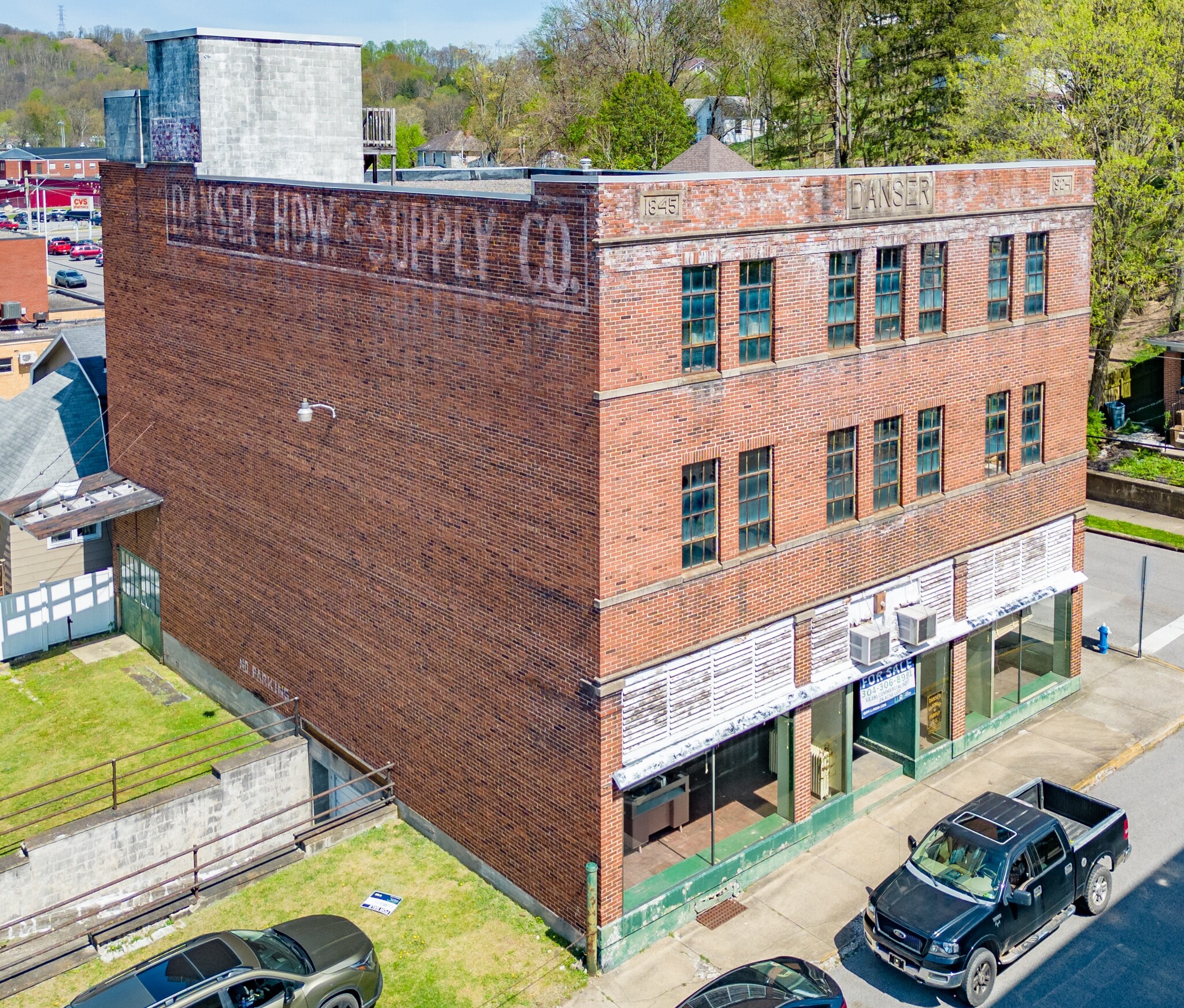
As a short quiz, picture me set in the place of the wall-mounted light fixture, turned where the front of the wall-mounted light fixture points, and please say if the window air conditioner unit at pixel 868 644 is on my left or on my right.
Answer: on my left

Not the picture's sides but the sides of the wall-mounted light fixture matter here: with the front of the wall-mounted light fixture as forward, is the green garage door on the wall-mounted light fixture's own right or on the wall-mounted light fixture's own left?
on the wall-mounted light fixture's own right

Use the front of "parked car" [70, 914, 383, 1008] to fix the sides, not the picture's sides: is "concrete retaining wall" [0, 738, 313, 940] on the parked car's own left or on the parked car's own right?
on the parked car's own left

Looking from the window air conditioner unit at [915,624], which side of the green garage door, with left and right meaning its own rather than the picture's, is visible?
left

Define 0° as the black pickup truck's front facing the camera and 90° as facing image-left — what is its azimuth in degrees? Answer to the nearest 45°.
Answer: approximately 45°

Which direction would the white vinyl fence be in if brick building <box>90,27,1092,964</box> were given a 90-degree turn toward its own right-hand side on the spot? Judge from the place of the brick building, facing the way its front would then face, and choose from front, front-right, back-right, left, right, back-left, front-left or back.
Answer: right

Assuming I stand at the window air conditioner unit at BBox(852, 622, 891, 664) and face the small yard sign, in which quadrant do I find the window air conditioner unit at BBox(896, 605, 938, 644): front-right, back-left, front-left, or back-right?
back-right

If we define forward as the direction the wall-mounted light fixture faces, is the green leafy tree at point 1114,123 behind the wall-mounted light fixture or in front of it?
behind

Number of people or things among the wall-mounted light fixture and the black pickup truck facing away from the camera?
0

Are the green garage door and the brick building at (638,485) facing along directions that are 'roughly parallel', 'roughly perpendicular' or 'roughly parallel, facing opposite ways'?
roughly perpendicular
